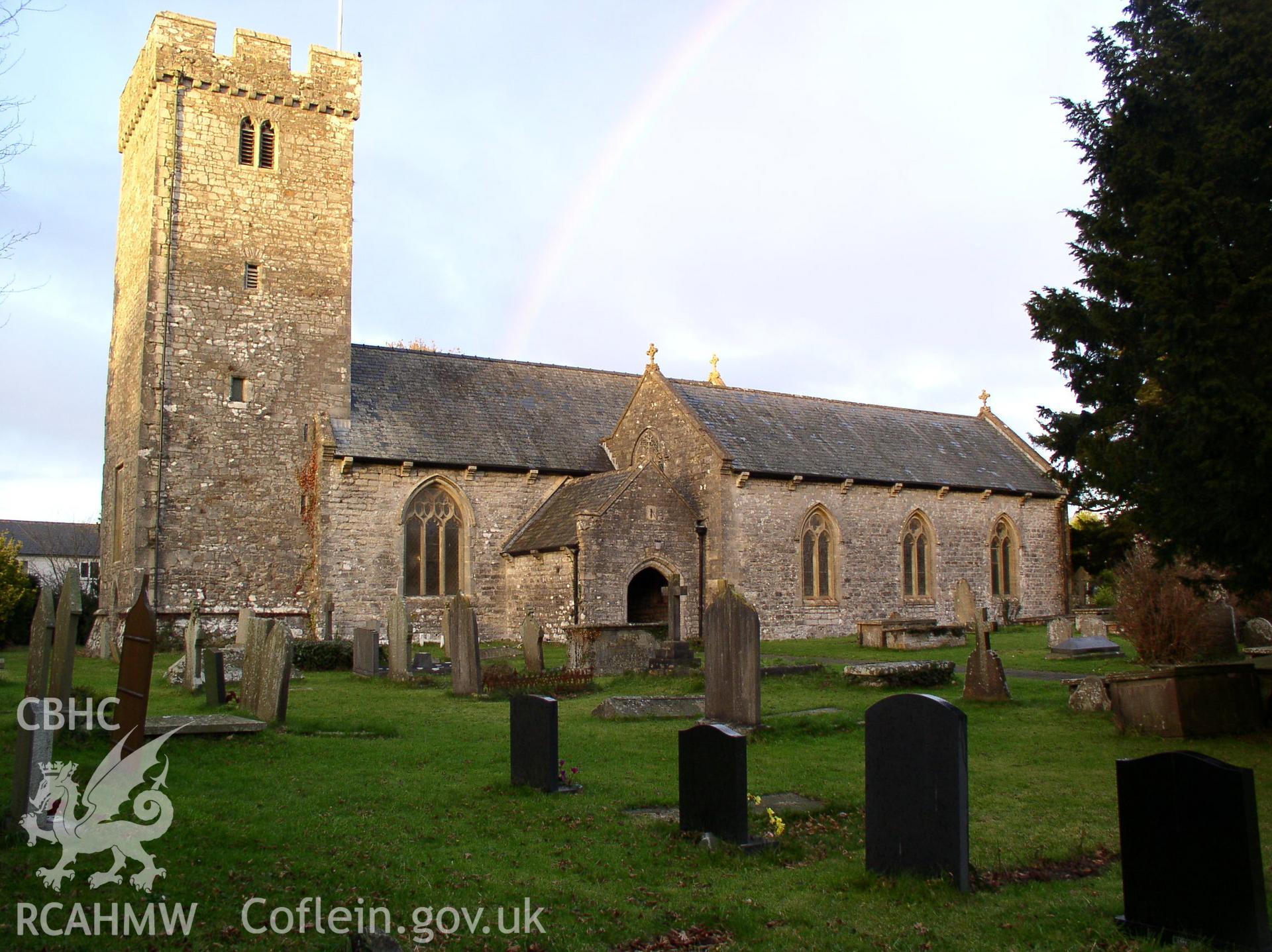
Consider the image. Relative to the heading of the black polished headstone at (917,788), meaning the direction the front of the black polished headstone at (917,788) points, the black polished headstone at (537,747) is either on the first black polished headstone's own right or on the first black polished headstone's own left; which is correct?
on the first black polished headstone's own left

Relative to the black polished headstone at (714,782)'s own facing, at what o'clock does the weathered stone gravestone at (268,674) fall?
The weathered stone gravestone is roughly at 9 o'clock from the black polished headstone.

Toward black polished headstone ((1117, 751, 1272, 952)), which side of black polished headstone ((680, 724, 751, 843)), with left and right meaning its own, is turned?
right

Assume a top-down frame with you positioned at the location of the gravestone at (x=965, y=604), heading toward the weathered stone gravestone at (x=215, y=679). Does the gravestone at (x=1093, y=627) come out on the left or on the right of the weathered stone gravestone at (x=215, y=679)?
left

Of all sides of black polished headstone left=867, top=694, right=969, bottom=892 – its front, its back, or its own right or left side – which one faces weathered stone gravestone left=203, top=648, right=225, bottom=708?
left

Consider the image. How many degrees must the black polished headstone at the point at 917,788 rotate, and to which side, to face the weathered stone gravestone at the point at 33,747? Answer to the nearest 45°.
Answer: approximately 135° to its left

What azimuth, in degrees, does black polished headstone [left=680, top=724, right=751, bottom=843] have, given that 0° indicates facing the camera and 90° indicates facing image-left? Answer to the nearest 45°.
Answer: approximately 225°
